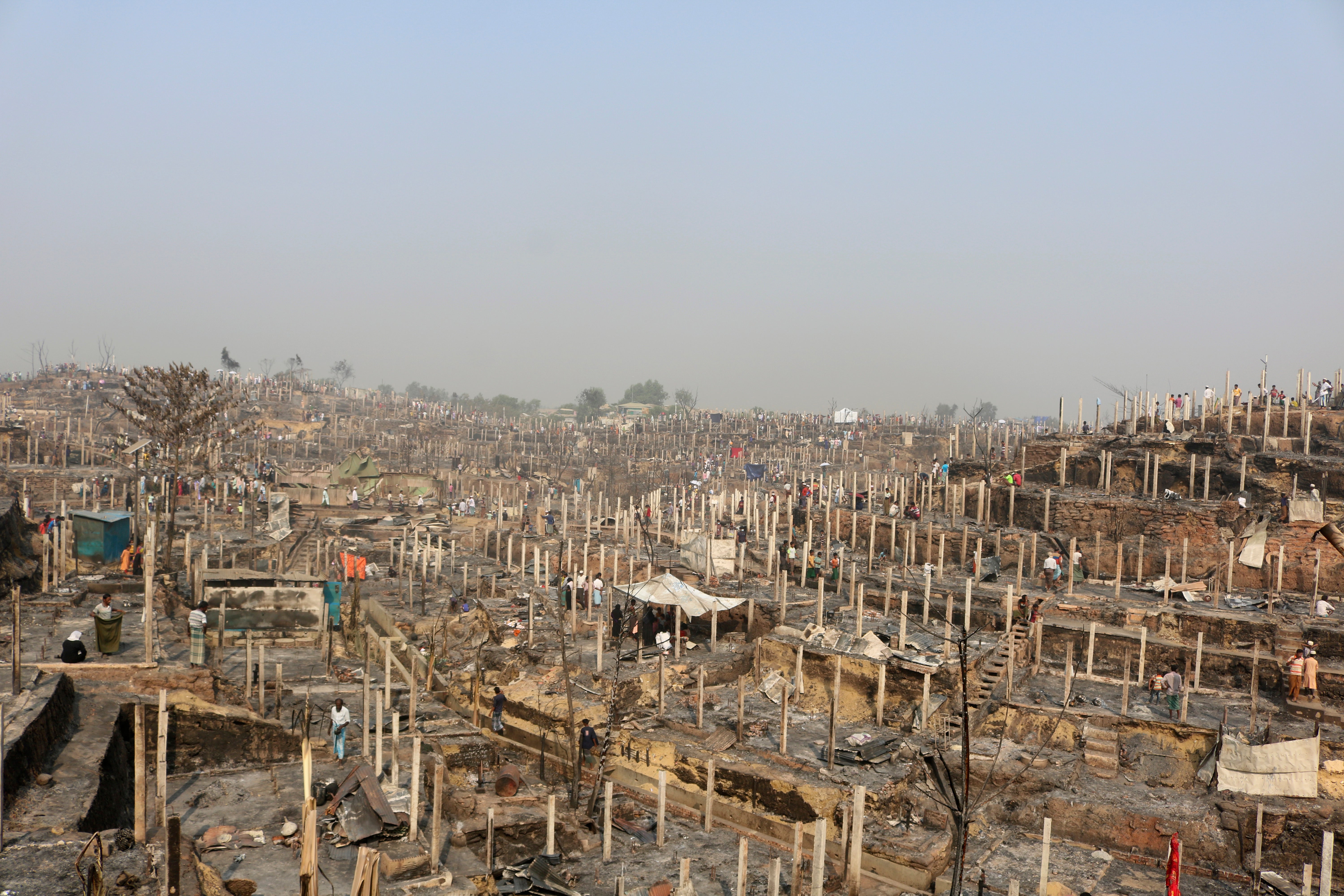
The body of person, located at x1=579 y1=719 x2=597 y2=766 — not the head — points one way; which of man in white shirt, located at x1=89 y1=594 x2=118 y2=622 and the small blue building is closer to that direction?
the small blue building

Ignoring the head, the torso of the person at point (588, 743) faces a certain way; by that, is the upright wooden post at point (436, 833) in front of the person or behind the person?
behind

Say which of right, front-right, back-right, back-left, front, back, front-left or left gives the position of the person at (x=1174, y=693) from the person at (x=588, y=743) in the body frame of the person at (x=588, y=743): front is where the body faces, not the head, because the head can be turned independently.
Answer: right

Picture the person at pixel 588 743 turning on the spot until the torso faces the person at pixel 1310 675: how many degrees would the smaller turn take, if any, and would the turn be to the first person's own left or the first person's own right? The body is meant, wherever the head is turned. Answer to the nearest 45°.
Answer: approximately 90° to the first person's own right

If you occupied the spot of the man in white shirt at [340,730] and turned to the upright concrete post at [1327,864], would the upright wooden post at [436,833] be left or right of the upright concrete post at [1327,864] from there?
right

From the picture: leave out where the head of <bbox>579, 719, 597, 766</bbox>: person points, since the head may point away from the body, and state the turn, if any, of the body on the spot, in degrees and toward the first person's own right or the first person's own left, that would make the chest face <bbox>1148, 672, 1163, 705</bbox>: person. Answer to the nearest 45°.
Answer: approximately 90° to the first person's own right

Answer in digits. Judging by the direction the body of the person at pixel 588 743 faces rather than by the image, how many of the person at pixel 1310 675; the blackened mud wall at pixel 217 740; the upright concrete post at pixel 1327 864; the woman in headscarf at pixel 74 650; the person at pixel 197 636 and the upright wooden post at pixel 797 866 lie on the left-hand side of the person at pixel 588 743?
3

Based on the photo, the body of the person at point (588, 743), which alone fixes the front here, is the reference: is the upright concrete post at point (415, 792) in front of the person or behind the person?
behind

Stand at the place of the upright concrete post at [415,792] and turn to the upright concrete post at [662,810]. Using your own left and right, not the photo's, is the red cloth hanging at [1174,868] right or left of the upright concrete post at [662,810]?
right

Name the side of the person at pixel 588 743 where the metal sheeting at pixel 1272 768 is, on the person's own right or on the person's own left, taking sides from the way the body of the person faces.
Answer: on the person's own right

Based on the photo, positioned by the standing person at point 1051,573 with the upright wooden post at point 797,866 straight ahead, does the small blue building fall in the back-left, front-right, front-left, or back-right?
front-right

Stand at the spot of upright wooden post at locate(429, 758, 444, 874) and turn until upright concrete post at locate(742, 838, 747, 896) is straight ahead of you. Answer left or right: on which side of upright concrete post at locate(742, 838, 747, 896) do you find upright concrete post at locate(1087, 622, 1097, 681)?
left

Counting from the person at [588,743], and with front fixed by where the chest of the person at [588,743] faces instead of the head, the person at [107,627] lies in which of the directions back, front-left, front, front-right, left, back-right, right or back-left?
left

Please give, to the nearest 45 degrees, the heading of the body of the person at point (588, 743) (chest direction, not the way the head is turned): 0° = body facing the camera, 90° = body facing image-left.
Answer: approximately 180°

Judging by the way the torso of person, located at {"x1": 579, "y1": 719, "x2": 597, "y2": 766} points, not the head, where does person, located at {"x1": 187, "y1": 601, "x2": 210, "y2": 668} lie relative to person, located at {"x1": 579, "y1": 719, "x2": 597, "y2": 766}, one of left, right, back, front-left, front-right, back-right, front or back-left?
left
